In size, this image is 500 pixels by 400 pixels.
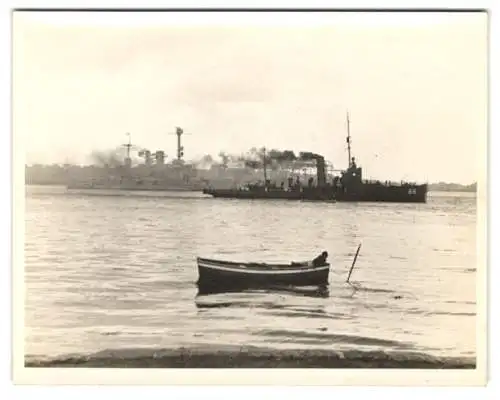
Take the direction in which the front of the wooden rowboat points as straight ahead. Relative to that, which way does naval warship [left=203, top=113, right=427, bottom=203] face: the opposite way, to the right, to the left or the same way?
the opposite way

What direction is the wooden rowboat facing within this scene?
to the viewer's left

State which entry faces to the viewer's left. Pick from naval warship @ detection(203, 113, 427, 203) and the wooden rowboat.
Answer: the wooden rowboat

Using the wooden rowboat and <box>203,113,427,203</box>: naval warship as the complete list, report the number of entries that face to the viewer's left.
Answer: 1

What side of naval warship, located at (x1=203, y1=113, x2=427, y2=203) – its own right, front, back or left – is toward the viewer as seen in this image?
right
